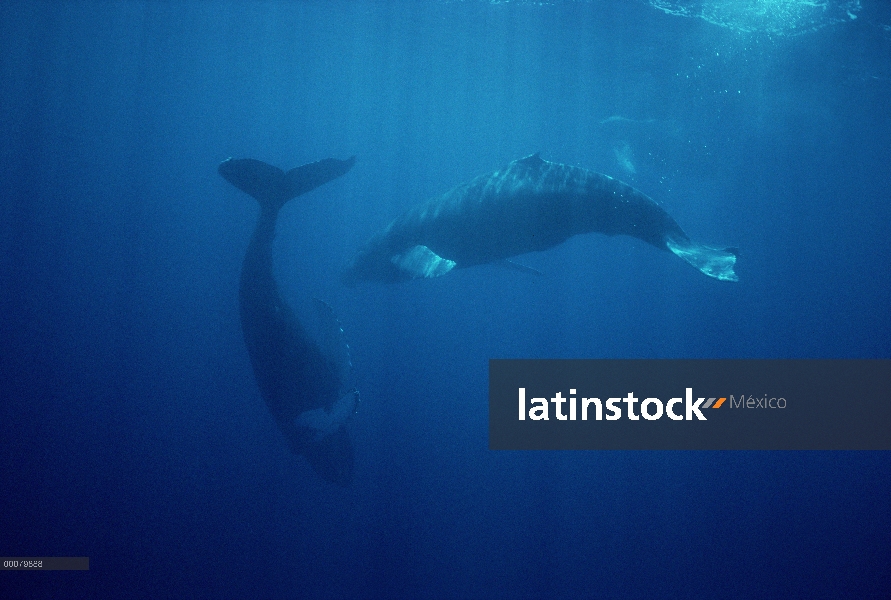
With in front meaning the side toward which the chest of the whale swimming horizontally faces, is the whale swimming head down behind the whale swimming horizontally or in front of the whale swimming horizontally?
in front

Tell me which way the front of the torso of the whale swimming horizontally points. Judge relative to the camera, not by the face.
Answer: to the viewer's left
